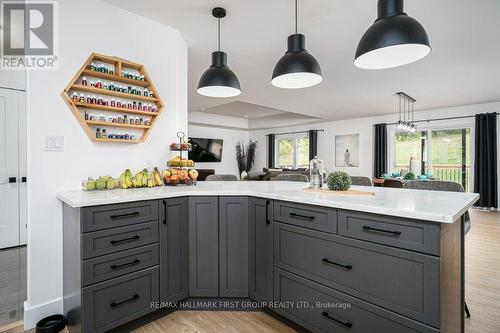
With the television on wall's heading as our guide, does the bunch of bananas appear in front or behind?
in front

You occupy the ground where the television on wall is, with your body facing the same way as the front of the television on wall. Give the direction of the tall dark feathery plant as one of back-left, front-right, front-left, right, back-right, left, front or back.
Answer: back-left

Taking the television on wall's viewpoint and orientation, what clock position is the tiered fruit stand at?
The tiered fruit stand is roughly at 12 o'clock from the television on wall.

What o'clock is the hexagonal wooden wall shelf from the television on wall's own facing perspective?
The hexagonal wooden wall shelf is roughly at 12 o'clock from the television on wall.

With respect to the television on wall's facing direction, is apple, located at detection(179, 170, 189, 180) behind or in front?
in front

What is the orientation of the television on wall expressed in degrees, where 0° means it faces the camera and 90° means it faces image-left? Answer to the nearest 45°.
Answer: approximately 0°

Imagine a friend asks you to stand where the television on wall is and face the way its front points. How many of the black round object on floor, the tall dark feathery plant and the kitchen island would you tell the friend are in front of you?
2

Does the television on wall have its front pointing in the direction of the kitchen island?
yes

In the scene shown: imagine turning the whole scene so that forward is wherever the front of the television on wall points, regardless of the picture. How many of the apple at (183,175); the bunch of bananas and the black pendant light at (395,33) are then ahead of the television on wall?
3

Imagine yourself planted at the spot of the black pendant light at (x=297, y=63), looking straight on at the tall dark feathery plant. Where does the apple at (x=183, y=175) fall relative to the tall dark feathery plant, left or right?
left

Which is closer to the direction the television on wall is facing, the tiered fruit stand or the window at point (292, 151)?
the tiered fruit stand

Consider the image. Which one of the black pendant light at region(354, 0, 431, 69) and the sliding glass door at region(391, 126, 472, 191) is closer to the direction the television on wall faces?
the black pendant light

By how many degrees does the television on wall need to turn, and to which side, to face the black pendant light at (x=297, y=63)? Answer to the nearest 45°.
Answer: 0° — it already faces it

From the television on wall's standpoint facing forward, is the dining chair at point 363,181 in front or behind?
in front
